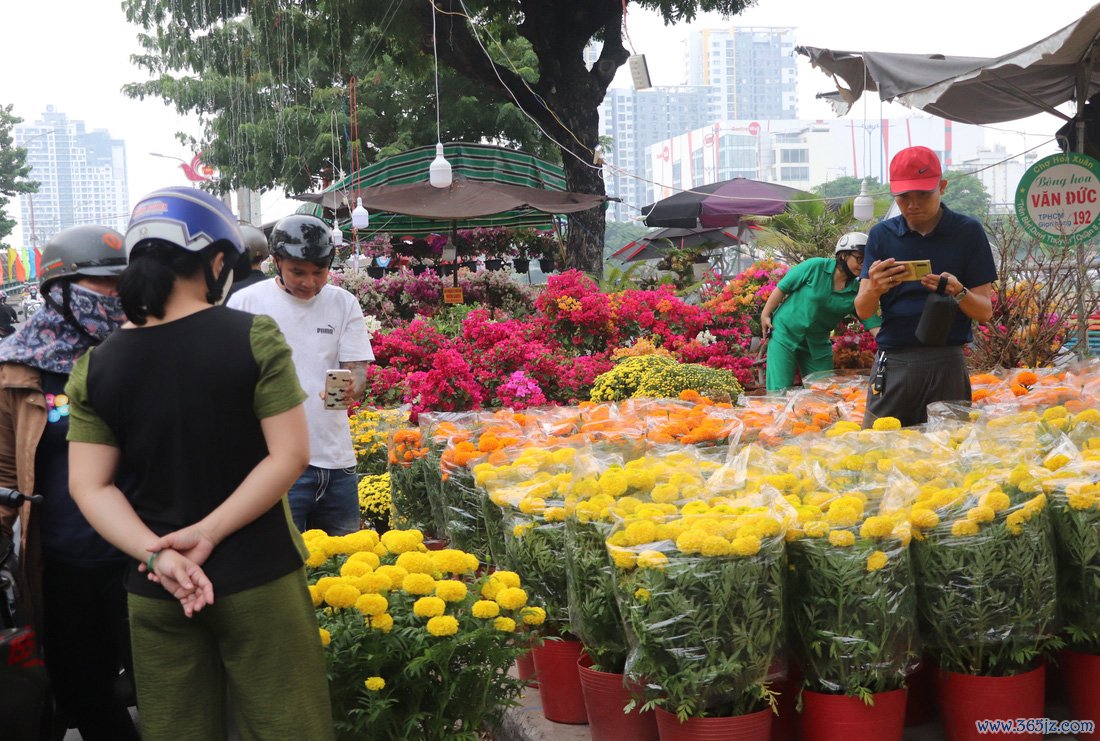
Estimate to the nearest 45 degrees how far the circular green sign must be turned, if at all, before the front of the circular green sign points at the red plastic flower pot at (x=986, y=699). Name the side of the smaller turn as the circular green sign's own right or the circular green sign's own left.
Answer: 0° — it already faces it

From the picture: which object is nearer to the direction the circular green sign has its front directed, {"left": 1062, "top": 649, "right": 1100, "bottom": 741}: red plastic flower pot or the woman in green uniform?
the red plastic flower pot

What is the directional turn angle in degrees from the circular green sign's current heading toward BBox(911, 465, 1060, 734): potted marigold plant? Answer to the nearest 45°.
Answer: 0° — it already faces it

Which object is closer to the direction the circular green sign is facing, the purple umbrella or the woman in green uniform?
the woman in green uniform

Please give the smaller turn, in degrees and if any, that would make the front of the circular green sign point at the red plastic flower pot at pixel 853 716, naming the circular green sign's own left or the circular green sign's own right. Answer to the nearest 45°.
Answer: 0° — it already faces it
